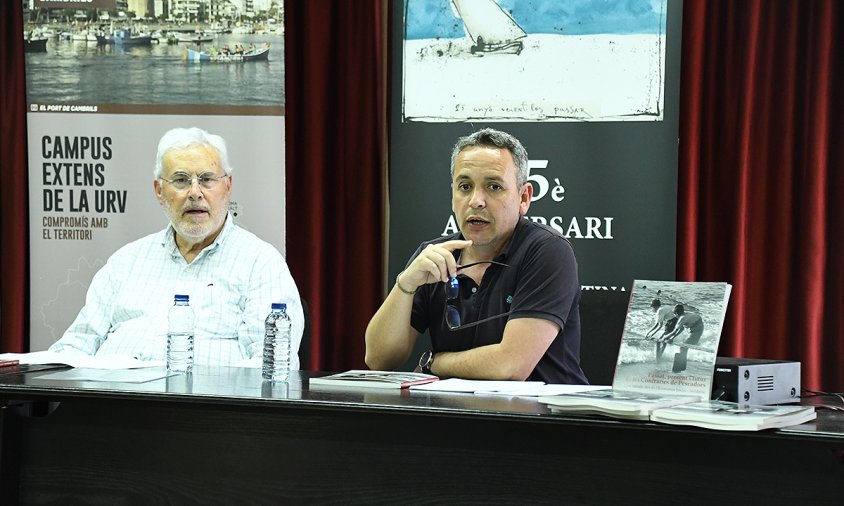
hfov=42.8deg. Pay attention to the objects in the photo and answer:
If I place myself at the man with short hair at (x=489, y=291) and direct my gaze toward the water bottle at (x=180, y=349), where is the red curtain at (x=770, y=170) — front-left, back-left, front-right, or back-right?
back-right

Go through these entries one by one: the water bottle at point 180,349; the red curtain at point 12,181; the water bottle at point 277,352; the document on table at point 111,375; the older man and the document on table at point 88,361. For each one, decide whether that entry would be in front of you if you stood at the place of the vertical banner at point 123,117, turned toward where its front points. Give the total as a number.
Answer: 5

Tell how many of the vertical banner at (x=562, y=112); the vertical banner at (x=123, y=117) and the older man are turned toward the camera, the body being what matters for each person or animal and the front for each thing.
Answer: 3

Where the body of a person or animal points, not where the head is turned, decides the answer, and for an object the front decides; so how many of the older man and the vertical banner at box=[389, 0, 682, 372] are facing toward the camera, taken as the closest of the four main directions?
2

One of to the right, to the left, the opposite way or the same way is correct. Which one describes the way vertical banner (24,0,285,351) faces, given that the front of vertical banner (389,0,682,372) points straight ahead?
the same way

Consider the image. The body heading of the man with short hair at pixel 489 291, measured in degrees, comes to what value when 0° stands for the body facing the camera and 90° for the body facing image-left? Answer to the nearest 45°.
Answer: approximately 45°

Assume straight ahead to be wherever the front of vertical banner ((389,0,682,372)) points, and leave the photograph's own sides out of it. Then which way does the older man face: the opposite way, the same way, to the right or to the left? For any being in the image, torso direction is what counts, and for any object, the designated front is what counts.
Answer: the same way

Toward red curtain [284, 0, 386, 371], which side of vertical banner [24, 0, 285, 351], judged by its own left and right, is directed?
left

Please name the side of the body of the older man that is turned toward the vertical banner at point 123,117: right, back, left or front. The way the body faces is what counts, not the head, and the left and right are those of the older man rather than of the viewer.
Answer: back

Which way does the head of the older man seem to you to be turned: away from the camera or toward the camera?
toward the camera

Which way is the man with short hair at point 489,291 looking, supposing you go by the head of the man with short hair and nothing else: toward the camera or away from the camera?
toward the camera

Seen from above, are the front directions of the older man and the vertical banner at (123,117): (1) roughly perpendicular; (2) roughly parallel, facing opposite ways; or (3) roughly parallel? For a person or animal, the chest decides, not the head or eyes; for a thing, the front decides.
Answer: roughly parallel

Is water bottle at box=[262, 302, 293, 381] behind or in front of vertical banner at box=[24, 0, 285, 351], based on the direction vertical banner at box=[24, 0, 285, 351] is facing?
in front

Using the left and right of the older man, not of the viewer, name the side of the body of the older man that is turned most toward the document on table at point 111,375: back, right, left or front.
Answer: front

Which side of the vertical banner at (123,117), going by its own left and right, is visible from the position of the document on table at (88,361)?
front

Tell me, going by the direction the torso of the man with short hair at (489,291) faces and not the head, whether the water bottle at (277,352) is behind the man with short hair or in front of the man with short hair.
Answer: in front

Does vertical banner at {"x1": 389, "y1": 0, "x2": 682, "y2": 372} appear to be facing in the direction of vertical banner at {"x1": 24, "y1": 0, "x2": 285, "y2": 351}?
no

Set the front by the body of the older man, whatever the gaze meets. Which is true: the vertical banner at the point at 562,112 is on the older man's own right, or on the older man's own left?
on the older man's own left

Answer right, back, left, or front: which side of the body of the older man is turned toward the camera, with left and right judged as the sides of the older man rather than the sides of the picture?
front

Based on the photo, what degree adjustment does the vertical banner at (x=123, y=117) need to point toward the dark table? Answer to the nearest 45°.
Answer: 0° — it already faces it

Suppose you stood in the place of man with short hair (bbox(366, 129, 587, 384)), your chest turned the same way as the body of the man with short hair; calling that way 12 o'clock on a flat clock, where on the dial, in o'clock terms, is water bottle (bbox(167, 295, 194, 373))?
The water bottle is roughly at 1 o'clock from the man with short hair.
